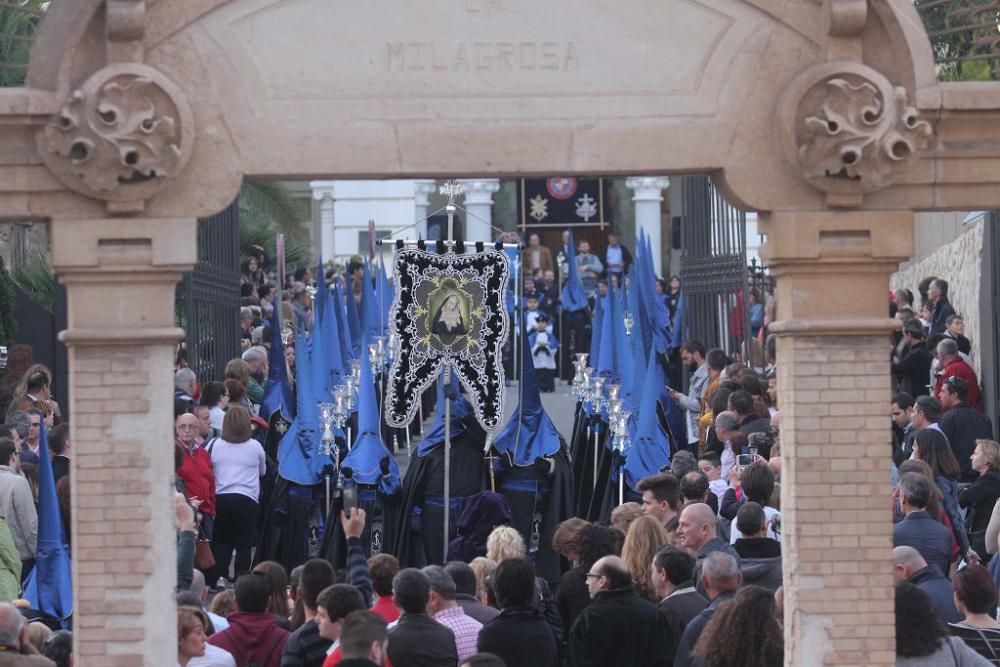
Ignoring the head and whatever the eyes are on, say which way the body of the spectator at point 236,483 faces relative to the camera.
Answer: away from the camera

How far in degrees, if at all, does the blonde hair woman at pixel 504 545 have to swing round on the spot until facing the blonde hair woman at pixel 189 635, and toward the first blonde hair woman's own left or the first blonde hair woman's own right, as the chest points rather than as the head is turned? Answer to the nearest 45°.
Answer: approximately 135° to the first blonde hair woman's own left

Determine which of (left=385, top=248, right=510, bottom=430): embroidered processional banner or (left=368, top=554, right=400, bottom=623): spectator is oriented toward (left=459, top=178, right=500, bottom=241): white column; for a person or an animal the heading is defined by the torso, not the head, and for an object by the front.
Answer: the spectator

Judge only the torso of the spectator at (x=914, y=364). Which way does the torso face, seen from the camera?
to the viewer's left

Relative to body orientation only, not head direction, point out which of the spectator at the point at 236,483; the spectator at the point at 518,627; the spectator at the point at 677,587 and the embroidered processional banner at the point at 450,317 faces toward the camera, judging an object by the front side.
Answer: the embroidered processional banner

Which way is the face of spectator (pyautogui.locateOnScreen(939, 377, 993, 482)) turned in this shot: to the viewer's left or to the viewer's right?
to the viewer's left

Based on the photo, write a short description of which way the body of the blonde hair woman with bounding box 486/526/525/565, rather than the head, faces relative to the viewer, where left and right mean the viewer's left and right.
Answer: facing away from the viewer

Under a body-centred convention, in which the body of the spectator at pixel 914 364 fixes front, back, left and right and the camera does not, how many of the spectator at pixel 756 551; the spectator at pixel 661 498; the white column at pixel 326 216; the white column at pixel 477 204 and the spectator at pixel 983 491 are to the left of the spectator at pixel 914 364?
3

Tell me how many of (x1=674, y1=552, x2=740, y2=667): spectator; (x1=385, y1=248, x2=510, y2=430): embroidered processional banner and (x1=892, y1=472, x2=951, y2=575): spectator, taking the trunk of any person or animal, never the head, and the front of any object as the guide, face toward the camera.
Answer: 1

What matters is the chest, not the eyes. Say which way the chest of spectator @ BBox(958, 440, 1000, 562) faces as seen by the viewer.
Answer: to the viewer's left

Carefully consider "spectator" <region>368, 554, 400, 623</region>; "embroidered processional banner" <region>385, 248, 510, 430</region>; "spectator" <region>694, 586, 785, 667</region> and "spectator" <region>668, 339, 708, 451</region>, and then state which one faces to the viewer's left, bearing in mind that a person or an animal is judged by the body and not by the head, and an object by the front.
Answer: "spectator" <region>668, 339, 708, 451</region>

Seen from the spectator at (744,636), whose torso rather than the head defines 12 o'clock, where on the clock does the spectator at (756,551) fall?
the spectator at (756,551) is roughly at 12 o'clock from the spectator at (744,636).

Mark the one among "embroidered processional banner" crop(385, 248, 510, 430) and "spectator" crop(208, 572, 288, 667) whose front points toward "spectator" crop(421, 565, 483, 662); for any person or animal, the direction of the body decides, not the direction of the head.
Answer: the embroidered processional banner

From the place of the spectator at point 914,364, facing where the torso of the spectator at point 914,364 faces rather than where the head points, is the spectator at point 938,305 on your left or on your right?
on your right

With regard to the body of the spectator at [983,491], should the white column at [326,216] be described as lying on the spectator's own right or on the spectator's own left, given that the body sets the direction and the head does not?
on the spectator's own right

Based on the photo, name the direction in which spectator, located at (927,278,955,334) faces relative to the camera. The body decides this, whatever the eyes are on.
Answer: to the viewer's left

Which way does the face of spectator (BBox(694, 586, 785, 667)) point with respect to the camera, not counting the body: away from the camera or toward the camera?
away from the camera
